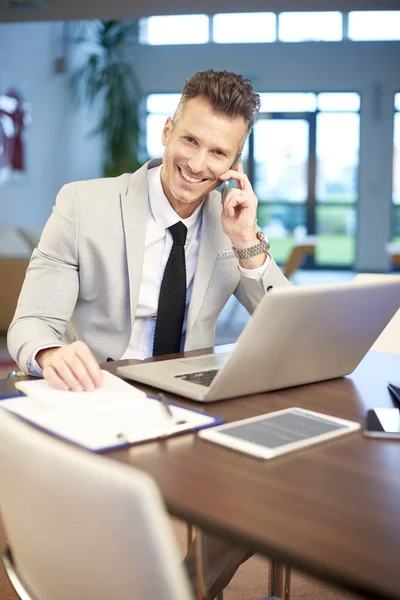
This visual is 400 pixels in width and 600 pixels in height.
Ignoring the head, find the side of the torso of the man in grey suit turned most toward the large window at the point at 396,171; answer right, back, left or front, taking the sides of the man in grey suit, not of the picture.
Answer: back

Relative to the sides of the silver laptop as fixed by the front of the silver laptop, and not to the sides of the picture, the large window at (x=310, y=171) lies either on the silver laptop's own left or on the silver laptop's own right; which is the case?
on the silver laptop's own right

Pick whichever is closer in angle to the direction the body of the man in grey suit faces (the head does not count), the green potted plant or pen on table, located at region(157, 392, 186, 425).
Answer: the pen on table

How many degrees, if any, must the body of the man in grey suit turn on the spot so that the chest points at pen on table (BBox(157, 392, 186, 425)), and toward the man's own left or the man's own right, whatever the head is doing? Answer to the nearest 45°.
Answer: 0° — they already face it

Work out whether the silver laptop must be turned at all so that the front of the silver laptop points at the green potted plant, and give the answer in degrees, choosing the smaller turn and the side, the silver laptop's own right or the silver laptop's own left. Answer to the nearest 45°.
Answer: approximately 45° to the silver laptop's own right

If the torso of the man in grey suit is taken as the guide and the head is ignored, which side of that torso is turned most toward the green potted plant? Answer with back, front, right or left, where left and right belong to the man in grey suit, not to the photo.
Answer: back

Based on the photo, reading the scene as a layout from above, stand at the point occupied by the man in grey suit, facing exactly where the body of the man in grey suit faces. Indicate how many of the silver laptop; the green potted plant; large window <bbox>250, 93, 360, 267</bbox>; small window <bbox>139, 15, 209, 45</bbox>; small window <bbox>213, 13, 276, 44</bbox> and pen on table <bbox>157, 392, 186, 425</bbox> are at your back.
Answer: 4

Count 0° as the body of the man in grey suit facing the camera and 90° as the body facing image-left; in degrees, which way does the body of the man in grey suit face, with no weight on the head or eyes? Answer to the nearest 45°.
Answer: approximately 0°

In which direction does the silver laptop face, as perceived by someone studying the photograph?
facing away from the viewer and to the left of the viewer

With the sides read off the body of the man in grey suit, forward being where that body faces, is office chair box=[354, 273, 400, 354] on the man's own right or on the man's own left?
on the man's own left

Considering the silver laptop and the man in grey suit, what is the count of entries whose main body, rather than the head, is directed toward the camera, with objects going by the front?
1
